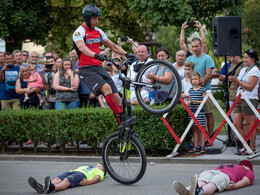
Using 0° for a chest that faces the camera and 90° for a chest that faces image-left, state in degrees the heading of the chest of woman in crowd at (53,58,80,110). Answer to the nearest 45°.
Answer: approximately 0°

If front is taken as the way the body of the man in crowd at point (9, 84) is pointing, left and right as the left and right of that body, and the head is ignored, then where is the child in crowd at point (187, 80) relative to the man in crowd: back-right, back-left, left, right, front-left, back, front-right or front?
front-left

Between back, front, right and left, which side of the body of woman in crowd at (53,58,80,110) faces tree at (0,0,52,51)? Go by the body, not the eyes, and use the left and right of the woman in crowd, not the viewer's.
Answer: back

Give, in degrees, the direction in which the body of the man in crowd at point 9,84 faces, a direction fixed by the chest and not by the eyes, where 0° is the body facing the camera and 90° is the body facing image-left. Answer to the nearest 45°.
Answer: approximately 0°

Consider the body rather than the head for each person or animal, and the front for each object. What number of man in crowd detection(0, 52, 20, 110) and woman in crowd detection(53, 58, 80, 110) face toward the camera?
2

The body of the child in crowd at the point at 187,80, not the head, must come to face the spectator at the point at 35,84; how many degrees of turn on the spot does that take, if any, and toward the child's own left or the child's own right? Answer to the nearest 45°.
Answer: approximately 45° to the child's own right

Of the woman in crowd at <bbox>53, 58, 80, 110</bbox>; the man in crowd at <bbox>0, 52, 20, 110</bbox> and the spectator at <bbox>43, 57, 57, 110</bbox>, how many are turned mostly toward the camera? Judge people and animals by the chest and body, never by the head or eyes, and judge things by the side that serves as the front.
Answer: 3

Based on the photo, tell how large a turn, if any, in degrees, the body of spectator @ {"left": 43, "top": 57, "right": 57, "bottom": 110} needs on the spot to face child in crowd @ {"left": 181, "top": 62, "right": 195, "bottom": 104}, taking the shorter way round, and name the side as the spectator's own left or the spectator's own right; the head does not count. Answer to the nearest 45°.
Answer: approximately 45° to the spectator's own left

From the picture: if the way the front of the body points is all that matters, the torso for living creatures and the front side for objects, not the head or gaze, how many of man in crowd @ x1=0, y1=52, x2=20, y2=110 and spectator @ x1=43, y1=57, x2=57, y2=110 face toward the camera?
2
